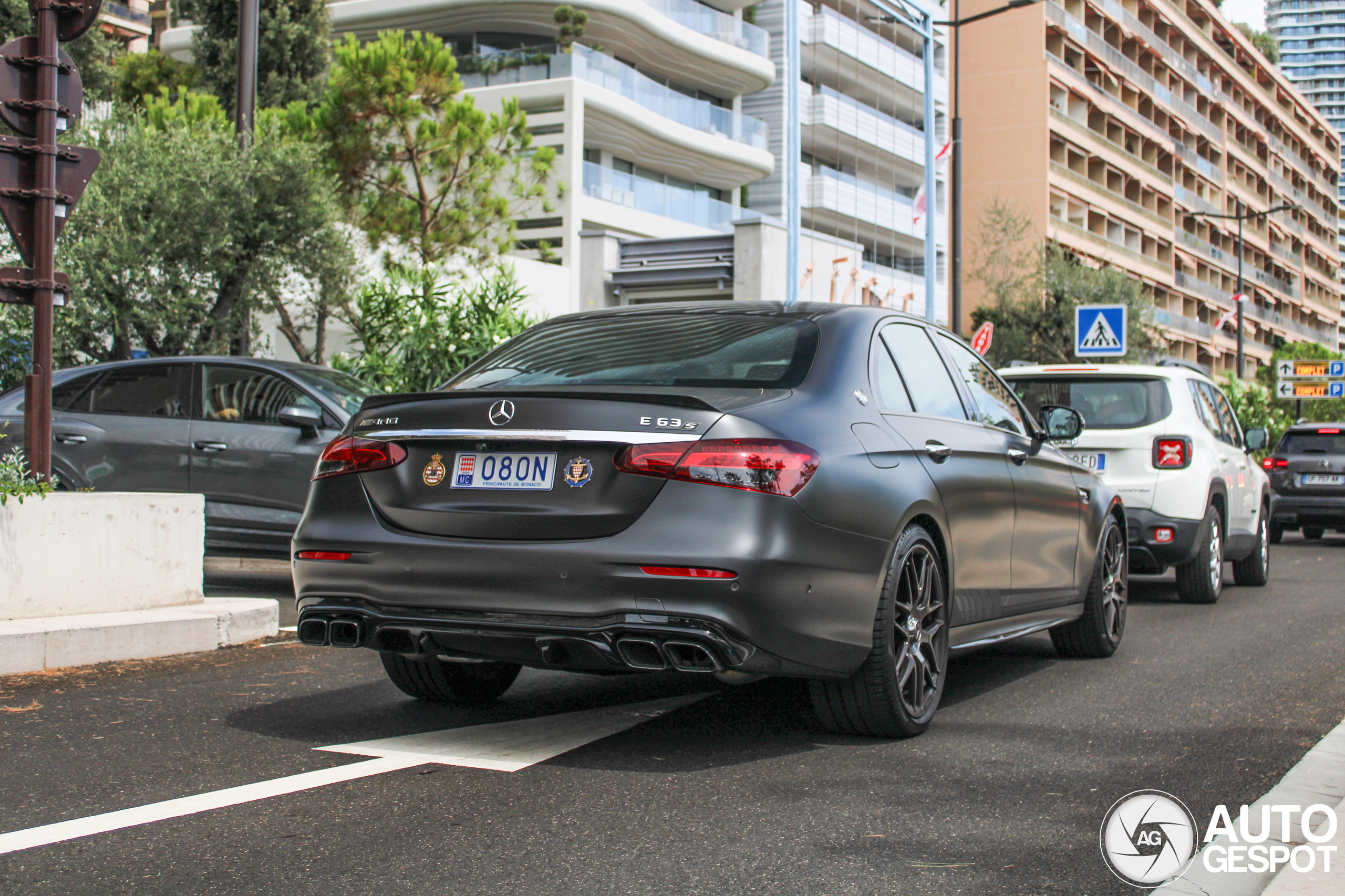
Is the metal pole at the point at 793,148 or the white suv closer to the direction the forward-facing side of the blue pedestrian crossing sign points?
the white suv

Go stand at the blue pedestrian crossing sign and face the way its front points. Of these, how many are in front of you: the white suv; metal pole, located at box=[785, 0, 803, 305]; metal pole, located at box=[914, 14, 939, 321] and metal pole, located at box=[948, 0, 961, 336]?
1

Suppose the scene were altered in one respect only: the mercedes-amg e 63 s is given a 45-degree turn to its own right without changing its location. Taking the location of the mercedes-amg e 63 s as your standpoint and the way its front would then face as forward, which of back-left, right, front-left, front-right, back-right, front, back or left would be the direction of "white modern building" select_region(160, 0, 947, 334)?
left

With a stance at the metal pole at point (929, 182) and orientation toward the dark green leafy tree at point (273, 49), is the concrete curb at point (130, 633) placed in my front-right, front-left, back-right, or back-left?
front-left

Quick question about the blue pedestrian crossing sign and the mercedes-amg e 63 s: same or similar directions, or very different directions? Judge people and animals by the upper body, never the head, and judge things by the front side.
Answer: very different directions

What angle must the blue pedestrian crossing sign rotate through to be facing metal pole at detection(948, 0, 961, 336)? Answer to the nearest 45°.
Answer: approximately 135° to its right

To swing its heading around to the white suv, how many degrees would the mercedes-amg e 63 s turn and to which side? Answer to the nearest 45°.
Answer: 0° — it already faces it

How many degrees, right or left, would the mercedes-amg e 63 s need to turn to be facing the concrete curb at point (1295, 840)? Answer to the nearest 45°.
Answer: approximately 90° to its right

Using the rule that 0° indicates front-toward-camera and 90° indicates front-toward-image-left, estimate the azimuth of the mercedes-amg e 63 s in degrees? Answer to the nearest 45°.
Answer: approximately 225°

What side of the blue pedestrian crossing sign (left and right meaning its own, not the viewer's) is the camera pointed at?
front

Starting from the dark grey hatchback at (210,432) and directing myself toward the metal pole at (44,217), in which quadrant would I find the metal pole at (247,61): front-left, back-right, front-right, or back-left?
back-right

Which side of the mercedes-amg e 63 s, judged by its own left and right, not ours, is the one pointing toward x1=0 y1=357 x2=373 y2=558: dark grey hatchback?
left

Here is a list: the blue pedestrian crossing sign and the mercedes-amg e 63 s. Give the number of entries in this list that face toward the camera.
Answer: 1

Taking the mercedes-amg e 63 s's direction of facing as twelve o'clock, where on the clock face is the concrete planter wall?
The concrete planter wall is roughly at 9 o'clock from the mercedes-amg e 63 s.

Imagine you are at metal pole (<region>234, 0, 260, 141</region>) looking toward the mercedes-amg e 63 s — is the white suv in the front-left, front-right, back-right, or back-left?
front-left

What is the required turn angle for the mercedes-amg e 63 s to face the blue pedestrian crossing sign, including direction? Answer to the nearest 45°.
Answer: approximately 45° to its left

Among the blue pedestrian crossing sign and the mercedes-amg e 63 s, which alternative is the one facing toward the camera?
the blue pedestrian crossing sign

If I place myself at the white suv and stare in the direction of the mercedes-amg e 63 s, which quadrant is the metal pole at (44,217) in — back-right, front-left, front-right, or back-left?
front-right

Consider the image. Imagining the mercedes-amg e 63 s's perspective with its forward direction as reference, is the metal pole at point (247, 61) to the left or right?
on its left

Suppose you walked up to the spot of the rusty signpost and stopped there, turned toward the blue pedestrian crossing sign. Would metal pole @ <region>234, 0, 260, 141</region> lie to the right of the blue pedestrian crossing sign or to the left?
left

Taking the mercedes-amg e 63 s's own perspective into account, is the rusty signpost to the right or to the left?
on its left
